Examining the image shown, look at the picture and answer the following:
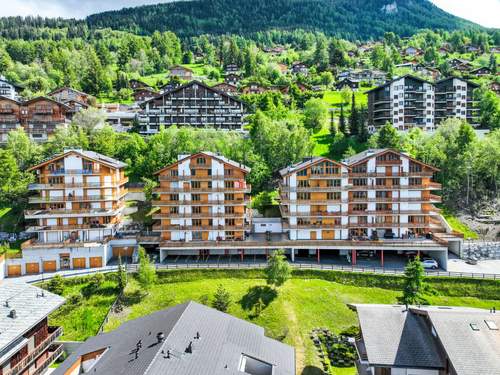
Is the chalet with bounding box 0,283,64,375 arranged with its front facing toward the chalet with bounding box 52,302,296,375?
yes

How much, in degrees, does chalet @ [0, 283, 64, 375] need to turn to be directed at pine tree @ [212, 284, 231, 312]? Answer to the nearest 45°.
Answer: approximately 45° to its left

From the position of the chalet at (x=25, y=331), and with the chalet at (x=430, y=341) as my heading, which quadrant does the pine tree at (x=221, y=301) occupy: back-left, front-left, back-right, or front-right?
front-left

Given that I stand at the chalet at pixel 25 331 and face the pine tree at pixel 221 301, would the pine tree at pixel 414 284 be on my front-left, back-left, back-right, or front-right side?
front-right

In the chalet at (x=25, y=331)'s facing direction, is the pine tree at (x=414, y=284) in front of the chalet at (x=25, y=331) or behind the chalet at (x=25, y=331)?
in front

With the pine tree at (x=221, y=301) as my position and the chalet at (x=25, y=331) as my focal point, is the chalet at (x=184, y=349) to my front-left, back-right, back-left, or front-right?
front-left

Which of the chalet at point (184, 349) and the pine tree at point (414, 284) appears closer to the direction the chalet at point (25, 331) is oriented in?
the chalet

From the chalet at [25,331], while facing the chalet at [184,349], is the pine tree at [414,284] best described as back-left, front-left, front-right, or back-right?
front-left

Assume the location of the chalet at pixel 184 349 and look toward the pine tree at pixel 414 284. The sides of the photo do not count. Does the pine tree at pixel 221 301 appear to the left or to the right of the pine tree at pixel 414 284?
left

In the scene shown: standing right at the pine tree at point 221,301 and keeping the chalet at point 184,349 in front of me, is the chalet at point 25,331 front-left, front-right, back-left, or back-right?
front-right

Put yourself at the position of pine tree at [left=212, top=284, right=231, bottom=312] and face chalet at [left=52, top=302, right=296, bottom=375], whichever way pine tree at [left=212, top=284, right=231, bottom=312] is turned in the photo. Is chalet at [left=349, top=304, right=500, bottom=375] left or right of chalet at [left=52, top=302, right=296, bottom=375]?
left

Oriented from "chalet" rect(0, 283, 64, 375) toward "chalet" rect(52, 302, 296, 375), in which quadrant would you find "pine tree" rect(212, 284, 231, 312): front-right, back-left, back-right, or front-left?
front-left

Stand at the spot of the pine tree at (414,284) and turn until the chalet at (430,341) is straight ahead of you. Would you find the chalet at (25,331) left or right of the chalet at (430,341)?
right

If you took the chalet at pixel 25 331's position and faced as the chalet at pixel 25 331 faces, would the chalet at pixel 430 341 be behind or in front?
in front

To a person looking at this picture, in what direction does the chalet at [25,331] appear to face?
facing the viewer and to the right of the viewer

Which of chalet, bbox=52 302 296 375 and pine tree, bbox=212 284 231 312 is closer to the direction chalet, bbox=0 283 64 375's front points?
the chalet
